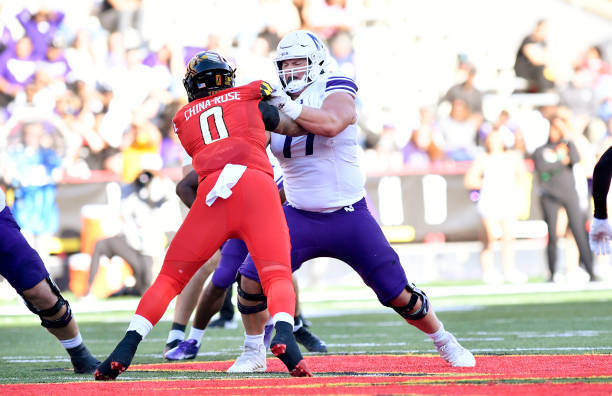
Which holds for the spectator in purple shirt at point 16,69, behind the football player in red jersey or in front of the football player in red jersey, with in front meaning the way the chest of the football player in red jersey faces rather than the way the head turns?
in front

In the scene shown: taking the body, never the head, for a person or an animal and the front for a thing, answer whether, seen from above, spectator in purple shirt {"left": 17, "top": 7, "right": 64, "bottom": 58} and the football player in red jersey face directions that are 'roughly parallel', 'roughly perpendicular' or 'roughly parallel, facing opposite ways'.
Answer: roughly parallel, facing opposite ways

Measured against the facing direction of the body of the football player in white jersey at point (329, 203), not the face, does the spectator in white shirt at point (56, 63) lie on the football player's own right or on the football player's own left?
on the football player's own right

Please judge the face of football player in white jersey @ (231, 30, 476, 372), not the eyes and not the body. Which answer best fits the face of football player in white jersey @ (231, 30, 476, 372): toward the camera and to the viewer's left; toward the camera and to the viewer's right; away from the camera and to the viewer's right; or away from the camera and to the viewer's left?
toward the camera and to the viewer's left

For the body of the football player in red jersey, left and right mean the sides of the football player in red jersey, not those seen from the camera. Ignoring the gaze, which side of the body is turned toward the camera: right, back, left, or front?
back

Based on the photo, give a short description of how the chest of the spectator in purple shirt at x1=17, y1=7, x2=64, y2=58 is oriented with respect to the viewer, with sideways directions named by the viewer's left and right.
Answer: facing the viewer

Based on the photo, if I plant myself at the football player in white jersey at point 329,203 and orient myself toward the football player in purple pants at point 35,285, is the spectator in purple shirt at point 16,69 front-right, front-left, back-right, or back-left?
front-right

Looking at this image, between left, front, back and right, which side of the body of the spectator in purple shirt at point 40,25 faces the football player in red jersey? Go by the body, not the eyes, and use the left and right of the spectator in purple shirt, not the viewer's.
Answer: front

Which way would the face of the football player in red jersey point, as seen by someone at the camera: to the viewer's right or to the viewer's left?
to the viewer's right

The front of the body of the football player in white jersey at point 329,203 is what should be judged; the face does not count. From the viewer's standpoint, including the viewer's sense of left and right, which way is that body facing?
facing the viewer and to the left of the viewer

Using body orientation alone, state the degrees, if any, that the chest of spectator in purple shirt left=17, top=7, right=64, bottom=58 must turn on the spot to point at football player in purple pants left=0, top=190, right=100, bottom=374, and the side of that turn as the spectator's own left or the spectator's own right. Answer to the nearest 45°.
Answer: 0° — they already face them

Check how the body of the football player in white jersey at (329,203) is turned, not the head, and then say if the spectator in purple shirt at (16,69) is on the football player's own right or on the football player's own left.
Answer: on the football player's own right

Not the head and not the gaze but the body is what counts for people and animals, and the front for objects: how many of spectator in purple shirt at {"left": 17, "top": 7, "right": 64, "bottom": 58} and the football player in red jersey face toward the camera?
1

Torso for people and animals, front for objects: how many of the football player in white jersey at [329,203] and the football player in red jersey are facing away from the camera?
1

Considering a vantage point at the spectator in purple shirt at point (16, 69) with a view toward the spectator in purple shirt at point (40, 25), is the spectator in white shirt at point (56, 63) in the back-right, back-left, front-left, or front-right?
front-right
